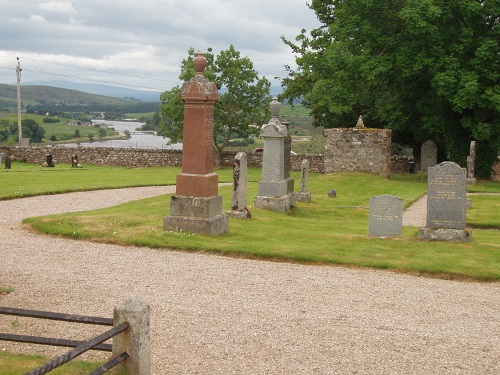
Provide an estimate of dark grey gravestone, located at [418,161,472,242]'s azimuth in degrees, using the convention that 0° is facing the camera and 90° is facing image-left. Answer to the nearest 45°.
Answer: approximately 0°

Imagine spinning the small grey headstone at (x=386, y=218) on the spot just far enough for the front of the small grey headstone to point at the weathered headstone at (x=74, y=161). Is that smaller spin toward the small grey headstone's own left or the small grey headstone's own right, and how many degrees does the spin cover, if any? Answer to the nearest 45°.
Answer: approximately 135° to the small grey headstone's own right

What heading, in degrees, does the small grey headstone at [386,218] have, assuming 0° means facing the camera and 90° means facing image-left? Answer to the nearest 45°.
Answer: approximately 0°

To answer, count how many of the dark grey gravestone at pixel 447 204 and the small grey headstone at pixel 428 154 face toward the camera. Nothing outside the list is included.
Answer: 2

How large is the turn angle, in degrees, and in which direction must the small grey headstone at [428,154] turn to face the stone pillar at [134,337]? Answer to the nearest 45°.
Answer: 0° — it already faces it

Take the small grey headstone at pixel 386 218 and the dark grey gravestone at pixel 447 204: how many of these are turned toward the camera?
2
